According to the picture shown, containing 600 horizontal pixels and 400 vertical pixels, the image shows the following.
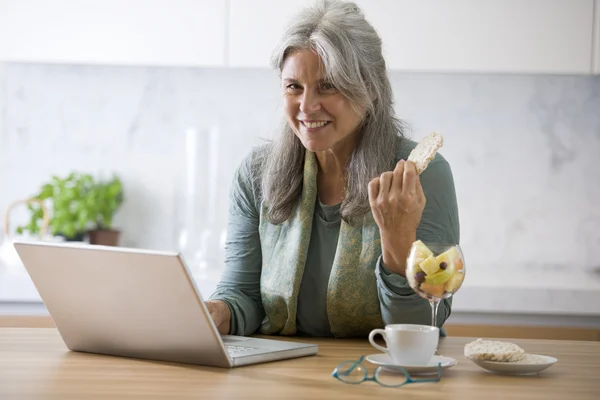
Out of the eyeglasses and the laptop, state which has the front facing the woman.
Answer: the laptop

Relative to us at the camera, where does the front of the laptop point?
facing away from the viewer and to the right of the viewer

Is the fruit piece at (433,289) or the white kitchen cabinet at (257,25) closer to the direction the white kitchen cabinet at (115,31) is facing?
the fruit piece

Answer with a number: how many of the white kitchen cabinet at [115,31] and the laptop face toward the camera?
1

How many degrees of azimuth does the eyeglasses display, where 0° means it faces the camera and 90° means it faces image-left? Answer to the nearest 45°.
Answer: approximately 45°

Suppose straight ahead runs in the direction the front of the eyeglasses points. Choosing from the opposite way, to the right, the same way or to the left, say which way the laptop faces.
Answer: the opposite way

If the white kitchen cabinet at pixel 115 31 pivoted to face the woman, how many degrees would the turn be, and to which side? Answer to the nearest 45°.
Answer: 0° — it already faces them
